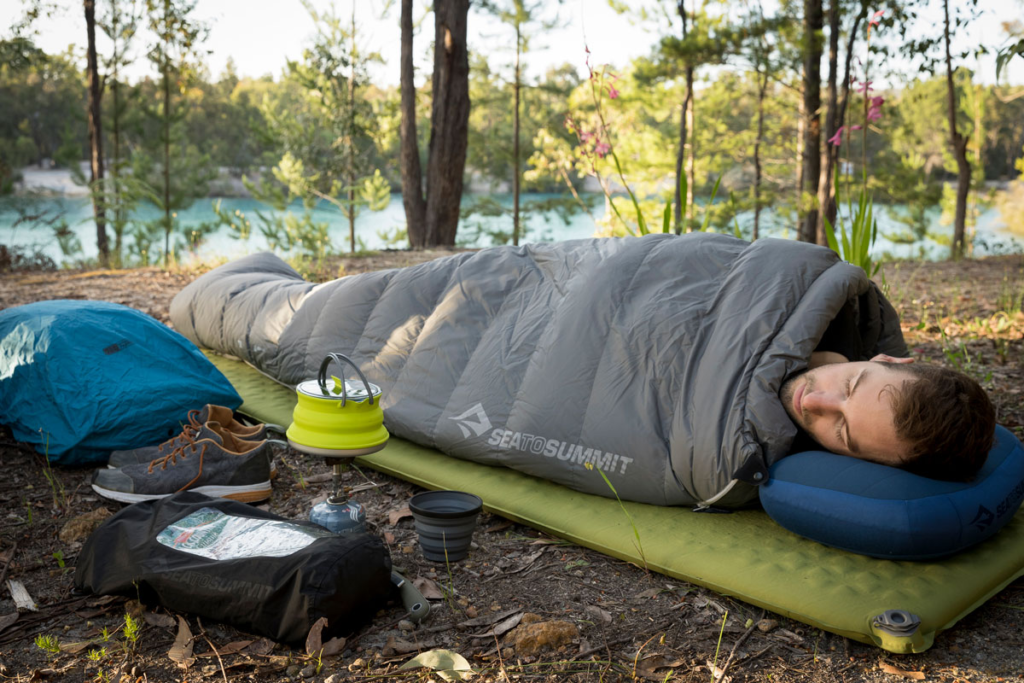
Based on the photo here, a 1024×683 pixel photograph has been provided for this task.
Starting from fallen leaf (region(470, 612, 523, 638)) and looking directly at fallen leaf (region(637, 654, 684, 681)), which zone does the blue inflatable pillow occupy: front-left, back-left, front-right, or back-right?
front-left

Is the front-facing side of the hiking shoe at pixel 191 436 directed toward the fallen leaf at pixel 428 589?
no

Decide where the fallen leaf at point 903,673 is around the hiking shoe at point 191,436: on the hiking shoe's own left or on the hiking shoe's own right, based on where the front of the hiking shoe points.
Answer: on the hiking shoe's own left

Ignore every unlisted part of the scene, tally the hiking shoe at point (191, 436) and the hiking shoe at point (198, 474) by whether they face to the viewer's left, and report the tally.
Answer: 2

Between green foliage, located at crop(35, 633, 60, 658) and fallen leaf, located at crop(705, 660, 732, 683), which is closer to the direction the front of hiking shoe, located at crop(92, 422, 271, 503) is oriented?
the green foliage

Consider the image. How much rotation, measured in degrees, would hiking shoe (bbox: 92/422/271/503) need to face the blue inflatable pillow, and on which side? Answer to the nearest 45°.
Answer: approximately 135° to its left

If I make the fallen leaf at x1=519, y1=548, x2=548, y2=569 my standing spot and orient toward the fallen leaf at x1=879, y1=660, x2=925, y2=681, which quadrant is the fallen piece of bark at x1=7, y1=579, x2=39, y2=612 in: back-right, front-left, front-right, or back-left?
back-right

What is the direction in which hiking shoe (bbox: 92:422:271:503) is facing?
to the viewer's left

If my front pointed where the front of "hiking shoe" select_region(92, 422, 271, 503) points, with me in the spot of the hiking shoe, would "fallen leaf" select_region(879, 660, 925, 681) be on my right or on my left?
on my left

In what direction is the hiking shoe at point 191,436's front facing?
to the viewer's left

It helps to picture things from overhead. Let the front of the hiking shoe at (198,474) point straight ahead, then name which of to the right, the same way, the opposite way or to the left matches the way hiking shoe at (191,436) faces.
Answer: the same way

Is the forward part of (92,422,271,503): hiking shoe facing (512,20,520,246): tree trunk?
no

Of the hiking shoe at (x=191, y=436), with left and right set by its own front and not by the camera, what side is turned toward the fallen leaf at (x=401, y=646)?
left

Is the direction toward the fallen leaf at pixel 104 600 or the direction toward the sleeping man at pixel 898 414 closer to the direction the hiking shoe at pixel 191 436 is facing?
the fallen leaf

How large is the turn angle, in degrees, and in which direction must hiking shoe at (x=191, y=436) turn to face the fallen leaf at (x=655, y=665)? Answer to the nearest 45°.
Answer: approximately 135° to its left

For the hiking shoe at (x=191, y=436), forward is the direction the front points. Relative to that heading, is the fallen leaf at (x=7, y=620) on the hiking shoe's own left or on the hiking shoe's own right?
on the hiking shoe's own left

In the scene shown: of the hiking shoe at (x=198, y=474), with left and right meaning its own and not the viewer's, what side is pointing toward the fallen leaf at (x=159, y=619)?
left

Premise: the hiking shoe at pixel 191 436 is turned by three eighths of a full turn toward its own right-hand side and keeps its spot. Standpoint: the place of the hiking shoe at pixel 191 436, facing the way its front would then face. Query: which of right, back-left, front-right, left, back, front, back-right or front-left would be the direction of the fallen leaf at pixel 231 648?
back-right
